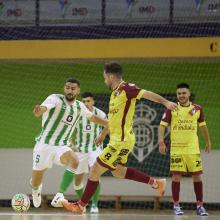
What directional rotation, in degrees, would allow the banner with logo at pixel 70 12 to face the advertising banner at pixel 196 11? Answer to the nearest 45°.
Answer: approximately 90° to its left

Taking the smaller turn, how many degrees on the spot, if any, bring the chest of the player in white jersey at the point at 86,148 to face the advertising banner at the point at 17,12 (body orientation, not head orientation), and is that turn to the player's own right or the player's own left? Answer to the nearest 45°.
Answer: approximately 180°

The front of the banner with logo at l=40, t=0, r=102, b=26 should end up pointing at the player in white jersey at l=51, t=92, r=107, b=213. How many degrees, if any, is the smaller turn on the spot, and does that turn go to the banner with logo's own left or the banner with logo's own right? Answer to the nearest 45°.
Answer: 0° — it already faces them

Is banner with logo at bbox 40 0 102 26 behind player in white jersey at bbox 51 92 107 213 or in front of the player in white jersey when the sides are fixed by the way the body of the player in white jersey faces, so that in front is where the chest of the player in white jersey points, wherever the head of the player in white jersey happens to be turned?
behind

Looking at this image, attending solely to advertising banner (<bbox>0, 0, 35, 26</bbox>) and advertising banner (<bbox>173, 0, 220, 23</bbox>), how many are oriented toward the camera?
2

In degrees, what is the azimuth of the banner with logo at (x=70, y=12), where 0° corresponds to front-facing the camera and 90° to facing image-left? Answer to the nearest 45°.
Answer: approximately 0°

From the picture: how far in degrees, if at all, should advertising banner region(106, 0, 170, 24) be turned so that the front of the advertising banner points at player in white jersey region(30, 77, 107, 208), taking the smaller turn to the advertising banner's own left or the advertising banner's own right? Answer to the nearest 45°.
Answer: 0° — it already faces them

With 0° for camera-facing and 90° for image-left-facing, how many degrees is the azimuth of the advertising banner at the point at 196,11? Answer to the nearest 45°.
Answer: approximately 0°

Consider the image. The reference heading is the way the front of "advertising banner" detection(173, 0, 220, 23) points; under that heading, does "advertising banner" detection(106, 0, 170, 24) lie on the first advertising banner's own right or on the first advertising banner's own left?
on the first advertising banner's own right

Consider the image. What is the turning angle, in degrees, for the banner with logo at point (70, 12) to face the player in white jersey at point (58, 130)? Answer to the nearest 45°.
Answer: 0° — it already faces them
